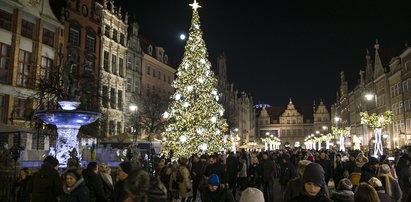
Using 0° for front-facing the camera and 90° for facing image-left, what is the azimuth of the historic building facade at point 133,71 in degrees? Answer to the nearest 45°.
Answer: approximately 315°

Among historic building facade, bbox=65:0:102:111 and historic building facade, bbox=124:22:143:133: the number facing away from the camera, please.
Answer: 0

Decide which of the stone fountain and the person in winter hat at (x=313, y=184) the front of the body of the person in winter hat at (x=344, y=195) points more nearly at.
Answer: the stone fountain

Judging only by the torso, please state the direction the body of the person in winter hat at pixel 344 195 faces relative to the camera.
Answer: away from the camera

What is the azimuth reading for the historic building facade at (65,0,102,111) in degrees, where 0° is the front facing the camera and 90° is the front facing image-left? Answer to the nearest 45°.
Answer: approximately 315°

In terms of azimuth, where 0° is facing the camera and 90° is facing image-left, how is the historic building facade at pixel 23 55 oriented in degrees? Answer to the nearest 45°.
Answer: approximately 315°

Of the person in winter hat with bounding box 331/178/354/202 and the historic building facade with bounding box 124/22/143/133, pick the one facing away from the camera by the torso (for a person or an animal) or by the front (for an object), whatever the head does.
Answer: the person in winter hat

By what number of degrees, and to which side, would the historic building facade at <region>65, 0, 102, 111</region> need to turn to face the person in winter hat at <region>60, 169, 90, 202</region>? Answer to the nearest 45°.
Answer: approximately 45° to its right

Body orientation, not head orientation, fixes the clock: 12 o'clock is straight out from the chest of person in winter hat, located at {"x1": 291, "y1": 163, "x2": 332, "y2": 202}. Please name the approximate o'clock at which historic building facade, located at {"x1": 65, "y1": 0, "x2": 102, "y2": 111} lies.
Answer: The historic building facade is roughly at 5 o'clock from the person in winter hat.

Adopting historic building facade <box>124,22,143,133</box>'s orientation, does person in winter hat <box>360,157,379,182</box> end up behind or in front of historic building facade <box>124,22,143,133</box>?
in front

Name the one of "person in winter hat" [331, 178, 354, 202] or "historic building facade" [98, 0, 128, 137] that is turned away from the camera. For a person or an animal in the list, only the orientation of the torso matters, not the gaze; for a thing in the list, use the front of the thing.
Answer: the person in winter hat

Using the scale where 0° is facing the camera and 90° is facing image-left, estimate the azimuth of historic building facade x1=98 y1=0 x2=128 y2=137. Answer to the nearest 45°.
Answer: approximately 315°
